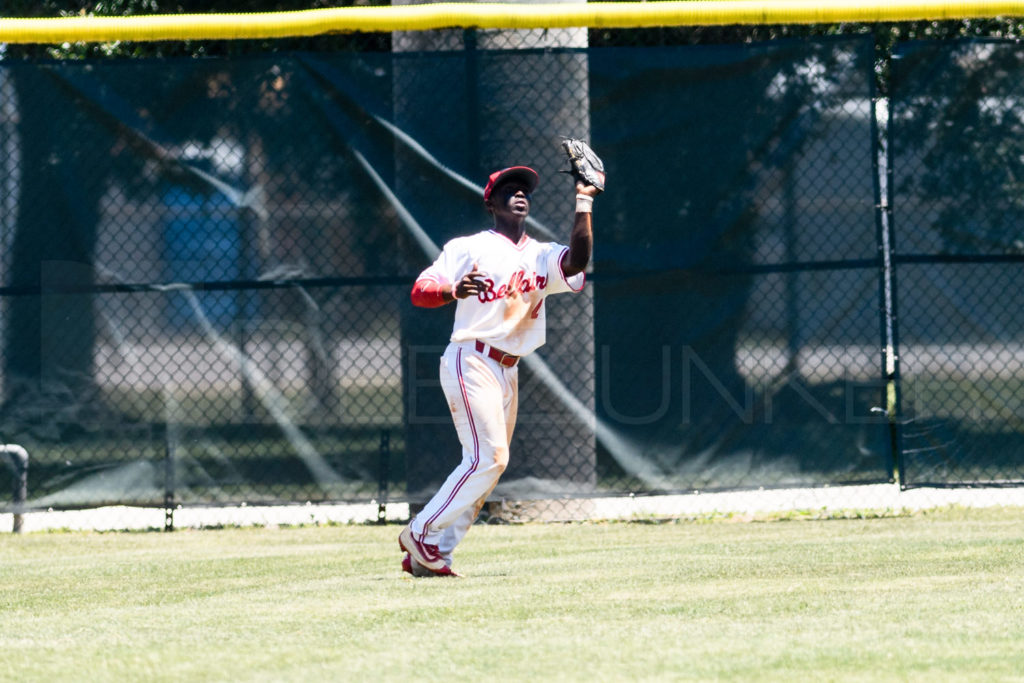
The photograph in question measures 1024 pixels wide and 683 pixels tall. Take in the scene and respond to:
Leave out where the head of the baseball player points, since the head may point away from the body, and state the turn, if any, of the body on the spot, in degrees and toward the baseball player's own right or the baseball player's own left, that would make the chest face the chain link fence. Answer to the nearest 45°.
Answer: approximately 135° to the baseball player's own left

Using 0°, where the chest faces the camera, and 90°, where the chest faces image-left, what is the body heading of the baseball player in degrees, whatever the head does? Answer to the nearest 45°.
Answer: approximately 315°

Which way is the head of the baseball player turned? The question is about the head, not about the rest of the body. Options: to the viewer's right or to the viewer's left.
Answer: to the viewer's right

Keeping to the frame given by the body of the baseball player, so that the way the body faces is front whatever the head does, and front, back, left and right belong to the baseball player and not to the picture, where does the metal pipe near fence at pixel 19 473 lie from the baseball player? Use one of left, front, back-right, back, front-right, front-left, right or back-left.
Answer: back
